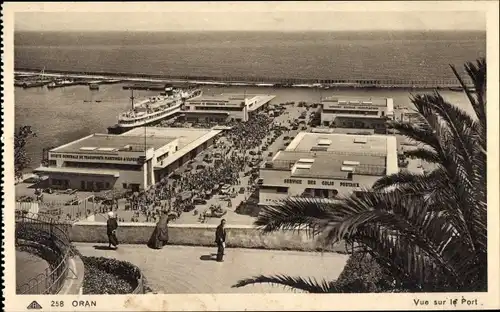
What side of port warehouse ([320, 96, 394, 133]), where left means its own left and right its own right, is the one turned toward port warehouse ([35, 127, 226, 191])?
right

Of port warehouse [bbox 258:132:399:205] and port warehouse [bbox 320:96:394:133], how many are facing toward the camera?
2

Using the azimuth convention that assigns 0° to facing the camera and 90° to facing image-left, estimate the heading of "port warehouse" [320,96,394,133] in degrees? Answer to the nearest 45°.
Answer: approximately 0°

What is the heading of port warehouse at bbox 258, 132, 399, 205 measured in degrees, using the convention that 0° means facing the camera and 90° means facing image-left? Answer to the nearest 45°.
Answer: approximately 0°

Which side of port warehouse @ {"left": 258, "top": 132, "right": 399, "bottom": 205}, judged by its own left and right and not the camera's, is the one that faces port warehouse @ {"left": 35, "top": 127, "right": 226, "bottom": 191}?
right

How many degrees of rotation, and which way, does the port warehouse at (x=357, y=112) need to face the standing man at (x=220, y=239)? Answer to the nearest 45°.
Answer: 0° — it already faces them

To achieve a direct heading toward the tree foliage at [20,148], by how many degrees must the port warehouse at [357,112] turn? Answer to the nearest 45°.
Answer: approximately 45° to its right
